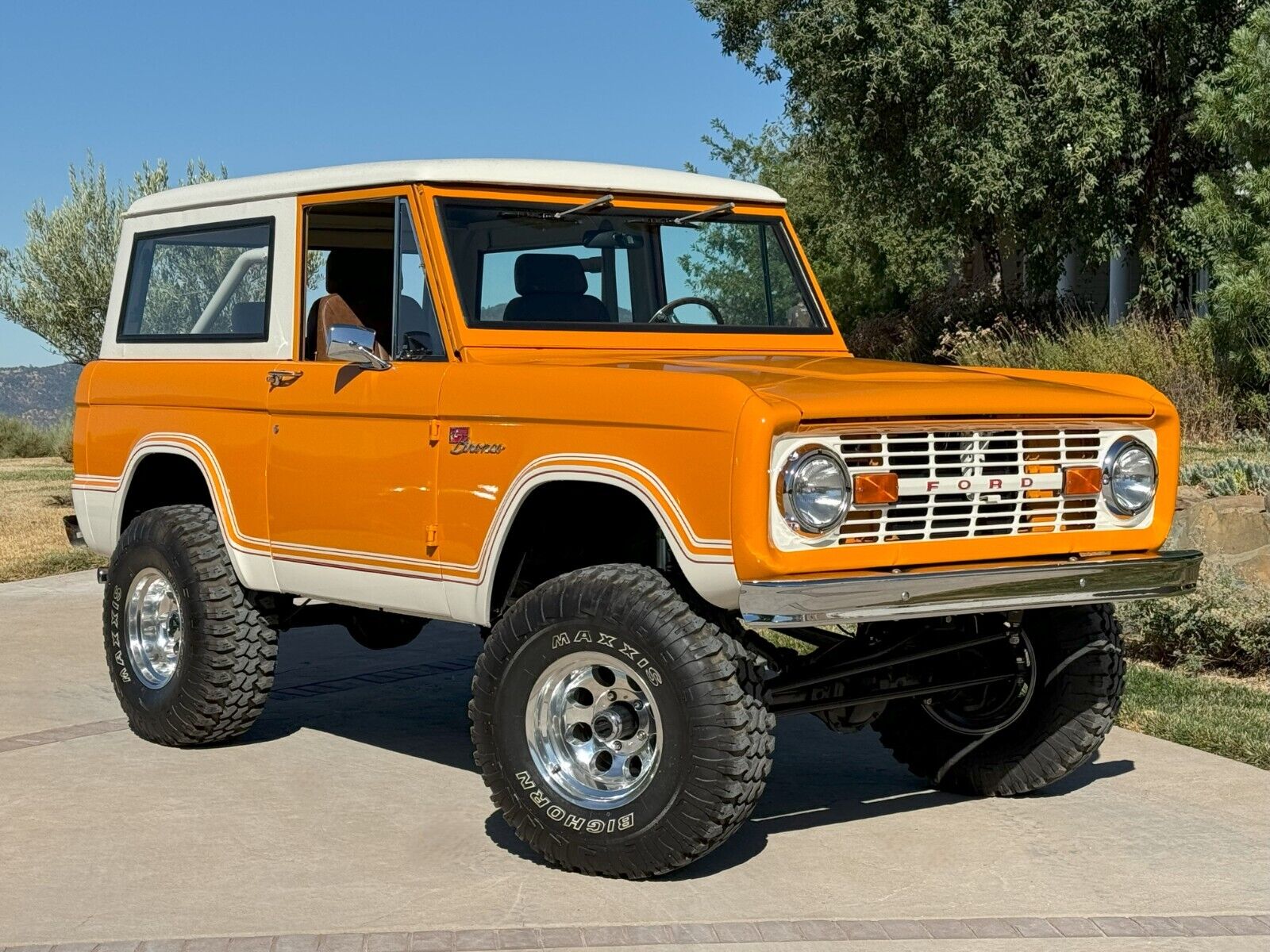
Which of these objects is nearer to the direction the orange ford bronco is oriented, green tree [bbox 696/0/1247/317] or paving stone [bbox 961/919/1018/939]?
the paving stone

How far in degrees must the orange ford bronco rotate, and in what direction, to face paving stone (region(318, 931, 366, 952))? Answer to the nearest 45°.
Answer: approximately 90° to its right

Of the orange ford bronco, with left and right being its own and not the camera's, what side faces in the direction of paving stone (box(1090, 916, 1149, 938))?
front

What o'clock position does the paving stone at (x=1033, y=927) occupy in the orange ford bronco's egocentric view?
The paving stone is roughly at 12 o'clock from the orange ford bronco.

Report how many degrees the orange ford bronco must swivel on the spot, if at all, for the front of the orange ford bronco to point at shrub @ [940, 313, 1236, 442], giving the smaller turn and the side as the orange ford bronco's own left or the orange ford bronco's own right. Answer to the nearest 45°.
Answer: approximately 90° to the orange ford bronco's own left

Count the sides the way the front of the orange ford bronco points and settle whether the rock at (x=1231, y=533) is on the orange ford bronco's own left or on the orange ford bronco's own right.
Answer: on the orange ford bronco's own left

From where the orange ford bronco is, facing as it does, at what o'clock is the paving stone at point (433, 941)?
The paving stone is roughly at 2 o'clock from the orange ford bronco.

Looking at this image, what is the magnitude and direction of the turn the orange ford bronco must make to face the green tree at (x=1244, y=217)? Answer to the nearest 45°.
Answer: approximately 90° to its left

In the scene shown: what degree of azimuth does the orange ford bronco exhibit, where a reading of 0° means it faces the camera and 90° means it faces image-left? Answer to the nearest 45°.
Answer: approximately 315°

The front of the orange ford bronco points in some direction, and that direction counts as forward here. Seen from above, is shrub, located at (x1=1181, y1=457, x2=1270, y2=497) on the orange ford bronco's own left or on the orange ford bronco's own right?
on the orange ford bronco's own left

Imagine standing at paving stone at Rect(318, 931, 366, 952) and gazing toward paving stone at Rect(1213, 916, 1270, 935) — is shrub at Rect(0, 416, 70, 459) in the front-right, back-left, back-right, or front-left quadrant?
back-left

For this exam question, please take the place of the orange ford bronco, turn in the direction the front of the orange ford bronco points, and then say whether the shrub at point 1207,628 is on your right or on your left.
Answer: on your left
